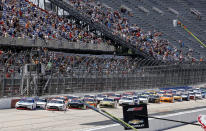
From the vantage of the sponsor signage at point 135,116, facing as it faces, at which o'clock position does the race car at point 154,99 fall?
The race car is roughly at 6 o'clock from the sponsor signage.

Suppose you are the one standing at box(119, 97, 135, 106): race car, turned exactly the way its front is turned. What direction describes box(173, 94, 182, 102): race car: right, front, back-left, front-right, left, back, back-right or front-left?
back

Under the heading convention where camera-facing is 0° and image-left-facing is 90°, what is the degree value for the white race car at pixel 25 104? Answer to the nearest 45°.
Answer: approximately 45°

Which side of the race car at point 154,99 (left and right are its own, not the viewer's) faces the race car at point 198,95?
back

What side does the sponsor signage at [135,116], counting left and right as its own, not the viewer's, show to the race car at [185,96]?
back

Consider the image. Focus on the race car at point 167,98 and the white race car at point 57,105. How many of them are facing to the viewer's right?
0

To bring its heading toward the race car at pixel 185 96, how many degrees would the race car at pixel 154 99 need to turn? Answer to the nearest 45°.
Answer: approximately 180°

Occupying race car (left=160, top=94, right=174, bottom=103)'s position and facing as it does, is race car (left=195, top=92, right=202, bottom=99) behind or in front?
behind

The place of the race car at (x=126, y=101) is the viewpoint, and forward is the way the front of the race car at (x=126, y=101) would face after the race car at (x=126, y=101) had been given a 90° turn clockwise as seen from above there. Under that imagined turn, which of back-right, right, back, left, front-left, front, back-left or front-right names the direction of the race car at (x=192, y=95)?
right

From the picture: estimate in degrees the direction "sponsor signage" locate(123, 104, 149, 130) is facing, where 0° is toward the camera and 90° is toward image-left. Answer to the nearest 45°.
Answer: approximately 0°

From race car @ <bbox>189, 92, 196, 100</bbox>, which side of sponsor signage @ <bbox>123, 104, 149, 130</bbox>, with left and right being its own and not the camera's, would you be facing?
back

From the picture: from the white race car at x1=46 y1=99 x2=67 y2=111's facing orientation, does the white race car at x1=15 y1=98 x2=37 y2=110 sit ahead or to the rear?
ahead
